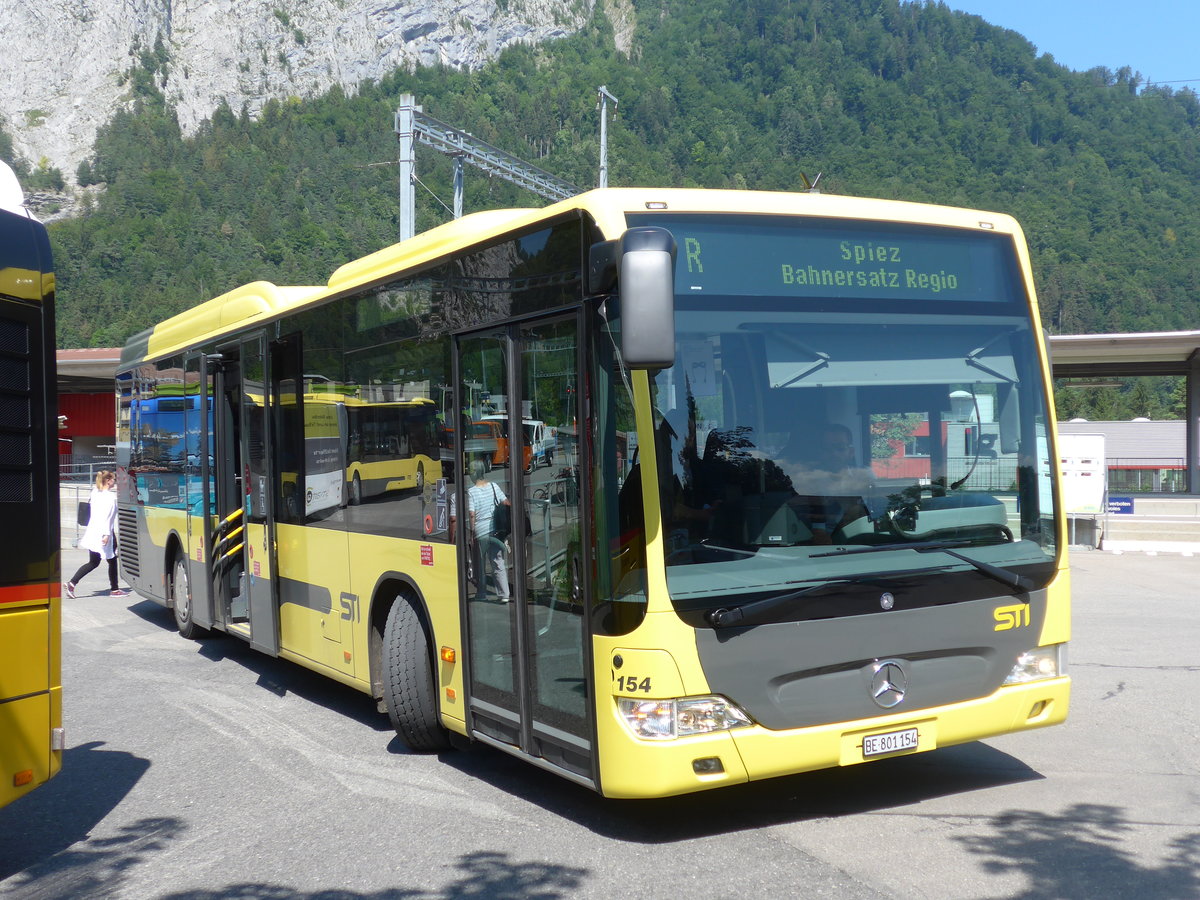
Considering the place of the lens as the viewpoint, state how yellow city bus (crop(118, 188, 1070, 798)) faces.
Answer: facing the viewer and to the right of the viewer

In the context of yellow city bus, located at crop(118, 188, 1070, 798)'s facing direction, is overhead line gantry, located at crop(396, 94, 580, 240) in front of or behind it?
behind

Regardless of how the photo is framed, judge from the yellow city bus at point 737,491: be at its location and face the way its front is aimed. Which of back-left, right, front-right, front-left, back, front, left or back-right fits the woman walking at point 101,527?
back
